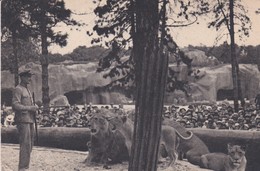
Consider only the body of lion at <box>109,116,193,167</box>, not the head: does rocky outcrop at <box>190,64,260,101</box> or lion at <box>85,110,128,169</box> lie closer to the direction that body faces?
the lion

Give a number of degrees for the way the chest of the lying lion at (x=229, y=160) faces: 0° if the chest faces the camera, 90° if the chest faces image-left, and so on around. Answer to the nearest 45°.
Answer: approximately 315°

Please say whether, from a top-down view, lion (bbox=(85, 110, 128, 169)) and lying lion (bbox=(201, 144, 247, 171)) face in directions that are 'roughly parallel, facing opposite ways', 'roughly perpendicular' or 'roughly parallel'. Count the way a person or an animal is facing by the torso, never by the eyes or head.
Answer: roughly perpendicular

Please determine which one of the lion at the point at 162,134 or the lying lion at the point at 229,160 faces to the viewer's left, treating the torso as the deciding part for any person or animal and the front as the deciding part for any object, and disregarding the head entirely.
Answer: the lion

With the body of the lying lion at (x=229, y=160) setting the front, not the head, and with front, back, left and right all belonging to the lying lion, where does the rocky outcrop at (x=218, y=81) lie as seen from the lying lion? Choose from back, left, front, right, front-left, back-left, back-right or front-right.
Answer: back-left

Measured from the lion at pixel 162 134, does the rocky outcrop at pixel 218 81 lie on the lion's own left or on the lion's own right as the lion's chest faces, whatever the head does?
on the lion's own right

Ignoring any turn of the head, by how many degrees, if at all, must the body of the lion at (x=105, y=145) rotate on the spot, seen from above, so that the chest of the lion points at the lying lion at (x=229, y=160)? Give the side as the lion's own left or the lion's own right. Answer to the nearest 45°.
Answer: approximately 135° to the lion's own left

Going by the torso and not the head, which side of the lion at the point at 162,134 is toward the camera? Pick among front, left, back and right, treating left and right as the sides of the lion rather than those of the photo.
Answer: left

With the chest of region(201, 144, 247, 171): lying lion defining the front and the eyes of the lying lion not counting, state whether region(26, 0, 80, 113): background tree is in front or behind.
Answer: behind

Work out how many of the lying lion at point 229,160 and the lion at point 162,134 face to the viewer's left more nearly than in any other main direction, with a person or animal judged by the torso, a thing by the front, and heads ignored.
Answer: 1

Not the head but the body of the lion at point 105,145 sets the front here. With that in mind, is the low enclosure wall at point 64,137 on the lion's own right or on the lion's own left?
on the lion's own right
